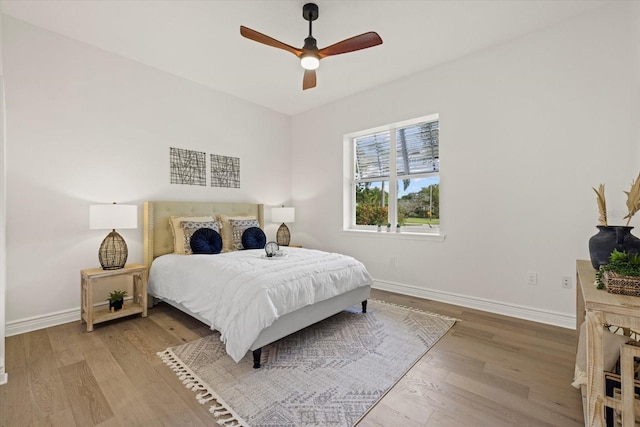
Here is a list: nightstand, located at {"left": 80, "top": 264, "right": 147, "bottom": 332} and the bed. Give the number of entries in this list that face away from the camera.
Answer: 0

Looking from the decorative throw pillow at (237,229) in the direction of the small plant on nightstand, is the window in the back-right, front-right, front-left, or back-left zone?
back-left

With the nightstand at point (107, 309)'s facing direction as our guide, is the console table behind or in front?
in front

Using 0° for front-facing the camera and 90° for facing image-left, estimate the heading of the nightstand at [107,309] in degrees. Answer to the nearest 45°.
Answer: approximately 315°

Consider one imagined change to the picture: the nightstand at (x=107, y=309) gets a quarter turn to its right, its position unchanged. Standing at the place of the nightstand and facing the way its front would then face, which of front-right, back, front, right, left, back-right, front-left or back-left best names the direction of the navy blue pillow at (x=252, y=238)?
back-left

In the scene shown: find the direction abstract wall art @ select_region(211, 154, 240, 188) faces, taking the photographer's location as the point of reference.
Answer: facing the viewer and to the right of the viewer

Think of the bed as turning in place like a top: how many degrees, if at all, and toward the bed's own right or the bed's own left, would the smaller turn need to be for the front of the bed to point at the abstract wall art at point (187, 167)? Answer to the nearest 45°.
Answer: approximately 180°

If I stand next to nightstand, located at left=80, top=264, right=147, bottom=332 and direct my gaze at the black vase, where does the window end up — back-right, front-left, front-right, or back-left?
front-left

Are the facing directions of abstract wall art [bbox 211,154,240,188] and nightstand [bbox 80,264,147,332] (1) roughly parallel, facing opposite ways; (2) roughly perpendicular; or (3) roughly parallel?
roughly parallel

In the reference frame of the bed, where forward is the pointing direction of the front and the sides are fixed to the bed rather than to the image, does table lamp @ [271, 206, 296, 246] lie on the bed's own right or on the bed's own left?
on the bed's own left

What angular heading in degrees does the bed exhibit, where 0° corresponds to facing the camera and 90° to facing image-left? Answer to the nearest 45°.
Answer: approximately 315°

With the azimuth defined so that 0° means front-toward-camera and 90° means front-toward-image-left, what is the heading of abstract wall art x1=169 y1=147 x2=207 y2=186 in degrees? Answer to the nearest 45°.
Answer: approximately 315°

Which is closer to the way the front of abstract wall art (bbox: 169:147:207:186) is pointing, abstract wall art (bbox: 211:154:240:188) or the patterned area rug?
the patterned area rug

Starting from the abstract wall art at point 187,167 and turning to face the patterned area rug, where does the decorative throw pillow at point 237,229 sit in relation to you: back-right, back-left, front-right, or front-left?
front-left

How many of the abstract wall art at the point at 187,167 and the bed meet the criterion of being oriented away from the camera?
0
